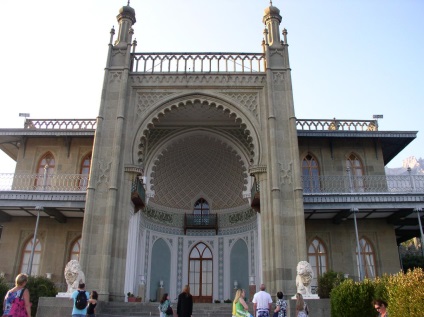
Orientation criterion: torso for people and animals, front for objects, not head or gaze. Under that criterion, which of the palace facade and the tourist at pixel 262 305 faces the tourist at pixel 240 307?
the palace facade

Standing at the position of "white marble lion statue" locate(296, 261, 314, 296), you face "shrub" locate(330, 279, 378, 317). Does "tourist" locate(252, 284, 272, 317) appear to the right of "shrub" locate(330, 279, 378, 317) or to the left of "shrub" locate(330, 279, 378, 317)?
right

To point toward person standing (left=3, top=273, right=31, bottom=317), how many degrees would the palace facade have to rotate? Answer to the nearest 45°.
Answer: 0° — it already faces them

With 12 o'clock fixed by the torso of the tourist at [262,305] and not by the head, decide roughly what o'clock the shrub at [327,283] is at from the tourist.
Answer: The shrub is roughly at 1 o'clock from the tourist.

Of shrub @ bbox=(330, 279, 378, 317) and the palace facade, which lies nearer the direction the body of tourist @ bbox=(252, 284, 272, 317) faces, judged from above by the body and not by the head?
the palace facade

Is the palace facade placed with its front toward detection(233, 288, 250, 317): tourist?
yes

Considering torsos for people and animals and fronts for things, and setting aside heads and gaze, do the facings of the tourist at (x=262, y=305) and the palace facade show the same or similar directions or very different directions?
very different directions

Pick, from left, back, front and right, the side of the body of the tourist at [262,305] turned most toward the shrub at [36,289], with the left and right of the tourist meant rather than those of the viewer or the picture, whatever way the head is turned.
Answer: left

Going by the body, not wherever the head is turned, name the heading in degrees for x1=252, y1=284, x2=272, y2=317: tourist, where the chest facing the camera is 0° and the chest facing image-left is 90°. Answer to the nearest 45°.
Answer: approximately 180°

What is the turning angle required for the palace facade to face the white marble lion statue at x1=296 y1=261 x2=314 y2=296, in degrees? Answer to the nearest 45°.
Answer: approximately 45° to its left
